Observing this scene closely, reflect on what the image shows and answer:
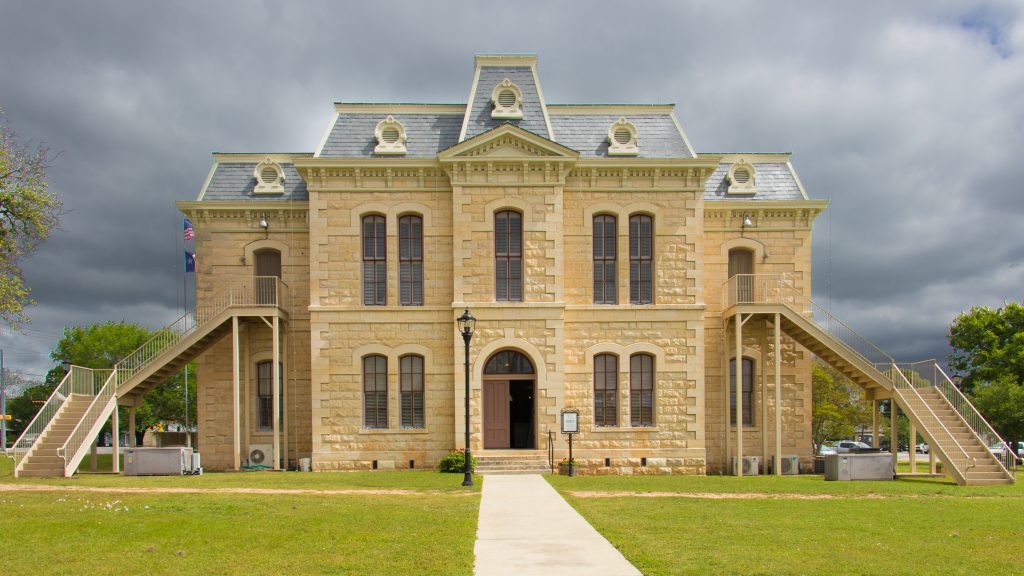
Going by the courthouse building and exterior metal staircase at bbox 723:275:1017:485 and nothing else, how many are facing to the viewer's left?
0

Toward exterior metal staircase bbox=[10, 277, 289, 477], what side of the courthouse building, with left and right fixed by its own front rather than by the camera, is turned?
right

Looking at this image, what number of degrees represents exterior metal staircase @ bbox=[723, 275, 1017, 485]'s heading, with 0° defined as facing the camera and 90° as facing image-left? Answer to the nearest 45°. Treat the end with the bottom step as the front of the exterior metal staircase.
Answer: approximately 315°

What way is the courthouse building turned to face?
toward the camera

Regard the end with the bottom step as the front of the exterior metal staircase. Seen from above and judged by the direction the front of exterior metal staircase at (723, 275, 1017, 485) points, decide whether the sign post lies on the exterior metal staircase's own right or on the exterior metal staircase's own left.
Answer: on the exterior metal staircase's own right

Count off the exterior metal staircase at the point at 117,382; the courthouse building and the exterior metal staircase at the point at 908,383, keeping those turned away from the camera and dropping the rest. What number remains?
0
